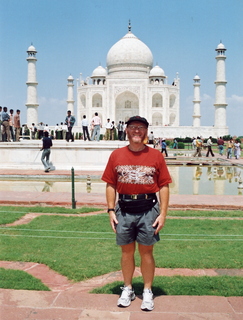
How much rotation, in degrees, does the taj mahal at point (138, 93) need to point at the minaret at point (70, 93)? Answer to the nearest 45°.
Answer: approximately 90° to its right

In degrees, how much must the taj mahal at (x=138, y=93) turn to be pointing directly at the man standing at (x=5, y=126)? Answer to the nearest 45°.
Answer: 0° — it already faces them

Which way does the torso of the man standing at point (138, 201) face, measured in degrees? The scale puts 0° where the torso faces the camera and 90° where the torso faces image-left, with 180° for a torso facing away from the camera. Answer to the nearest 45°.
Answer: approximately 0°

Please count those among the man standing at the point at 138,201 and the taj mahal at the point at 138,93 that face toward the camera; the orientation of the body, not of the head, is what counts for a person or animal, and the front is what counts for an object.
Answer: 2

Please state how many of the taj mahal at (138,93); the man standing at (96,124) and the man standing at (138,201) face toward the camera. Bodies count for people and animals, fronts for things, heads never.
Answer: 2
